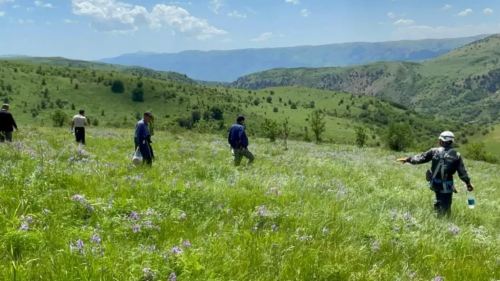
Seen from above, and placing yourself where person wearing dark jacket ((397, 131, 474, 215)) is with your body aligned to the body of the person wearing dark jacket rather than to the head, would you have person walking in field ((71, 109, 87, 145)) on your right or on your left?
on your left

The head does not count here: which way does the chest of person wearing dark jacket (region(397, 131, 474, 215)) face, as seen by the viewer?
away from the camera

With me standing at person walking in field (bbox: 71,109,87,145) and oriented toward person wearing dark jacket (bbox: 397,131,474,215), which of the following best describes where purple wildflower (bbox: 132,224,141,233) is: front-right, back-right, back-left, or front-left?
front-right

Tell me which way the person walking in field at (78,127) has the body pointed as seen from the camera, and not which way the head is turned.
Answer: away from the camera

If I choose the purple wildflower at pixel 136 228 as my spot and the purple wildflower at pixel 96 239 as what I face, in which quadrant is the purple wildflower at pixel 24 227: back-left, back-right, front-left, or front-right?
front-right

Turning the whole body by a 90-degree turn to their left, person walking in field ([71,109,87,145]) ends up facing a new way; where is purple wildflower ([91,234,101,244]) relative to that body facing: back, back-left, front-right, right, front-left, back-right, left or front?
left

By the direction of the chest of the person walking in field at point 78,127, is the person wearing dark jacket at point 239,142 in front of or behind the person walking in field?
behind
